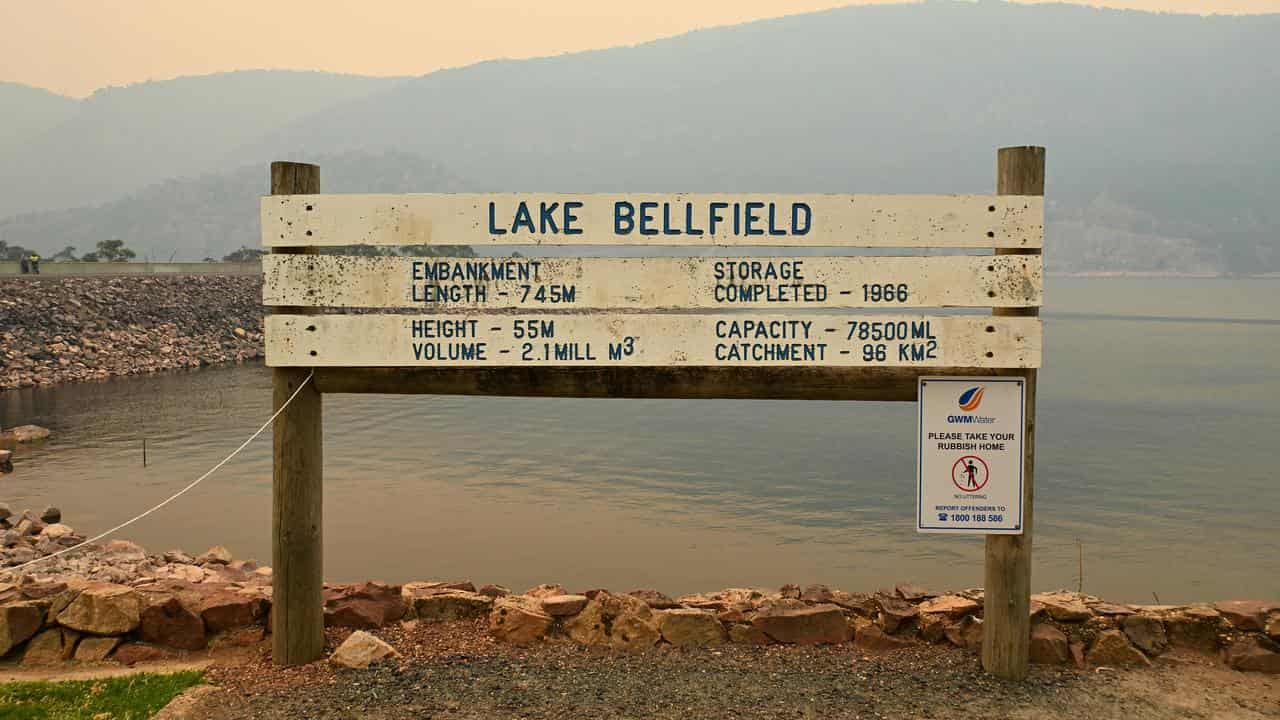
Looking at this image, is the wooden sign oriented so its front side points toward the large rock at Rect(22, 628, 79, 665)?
no

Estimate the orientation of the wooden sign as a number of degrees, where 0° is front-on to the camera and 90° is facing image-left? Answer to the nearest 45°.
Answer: approximately 0°

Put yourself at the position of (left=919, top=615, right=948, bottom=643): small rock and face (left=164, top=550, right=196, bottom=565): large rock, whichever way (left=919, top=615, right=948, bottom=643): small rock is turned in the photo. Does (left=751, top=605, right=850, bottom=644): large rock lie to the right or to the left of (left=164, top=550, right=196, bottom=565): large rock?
left

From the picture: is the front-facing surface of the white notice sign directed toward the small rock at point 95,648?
no

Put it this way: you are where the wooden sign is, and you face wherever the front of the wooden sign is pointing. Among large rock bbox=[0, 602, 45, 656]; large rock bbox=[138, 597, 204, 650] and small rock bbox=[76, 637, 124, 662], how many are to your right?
3

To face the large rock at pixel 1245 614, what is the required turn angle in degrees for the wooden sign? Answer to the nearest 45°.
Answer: approximately 90° to its left

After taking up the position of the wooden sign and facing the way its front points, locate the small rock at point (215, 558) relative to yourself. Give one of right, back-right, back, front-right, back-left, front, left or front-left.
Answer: back-right

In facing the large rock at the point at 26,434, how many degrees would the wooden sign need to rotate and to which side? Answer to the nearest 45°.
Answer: approximately 135° to its right

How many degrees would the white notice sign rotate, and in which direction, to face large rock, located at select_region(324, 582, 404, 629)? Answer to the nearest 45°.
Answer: approximately 90° to its right

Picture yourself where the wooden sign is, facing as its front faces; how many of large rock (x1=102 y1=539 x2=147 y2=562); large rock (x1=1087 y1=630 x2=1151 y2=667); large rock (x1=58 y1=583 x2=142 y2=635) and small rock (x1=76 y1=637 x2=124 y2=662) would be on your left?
1

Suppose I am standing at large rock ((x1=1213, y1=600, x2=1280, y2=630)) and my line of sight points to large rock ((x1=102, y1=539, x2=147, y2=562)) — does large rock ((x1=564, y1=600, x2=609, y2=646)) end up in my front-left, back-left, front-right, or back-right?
front-left

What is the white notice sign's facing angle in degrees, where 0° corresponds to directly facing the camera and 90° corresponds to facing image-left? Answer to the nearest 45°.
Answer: approximately 0°

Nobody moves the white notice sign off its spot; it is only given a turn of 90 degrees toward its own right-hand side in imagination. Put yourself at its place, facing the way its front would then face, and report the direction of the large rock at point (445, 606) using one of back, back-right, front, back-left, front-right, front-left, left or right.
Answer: front

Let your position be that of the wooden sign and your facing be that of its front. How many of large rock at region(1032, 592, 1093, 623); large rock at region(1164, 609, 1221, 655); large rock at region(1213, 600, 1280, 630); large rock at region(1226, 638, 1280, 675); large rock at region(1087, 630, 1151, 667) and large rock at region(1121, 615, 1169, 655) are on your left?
6
